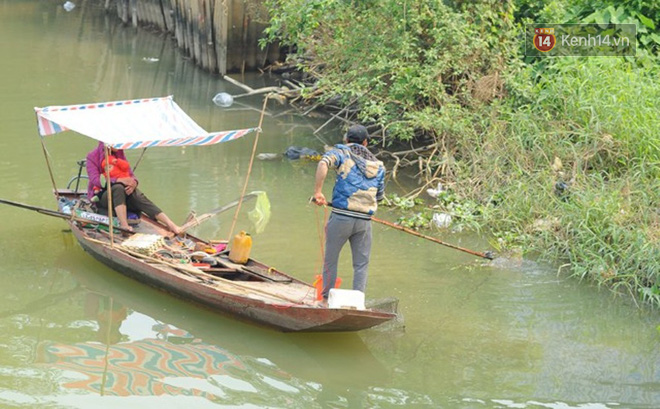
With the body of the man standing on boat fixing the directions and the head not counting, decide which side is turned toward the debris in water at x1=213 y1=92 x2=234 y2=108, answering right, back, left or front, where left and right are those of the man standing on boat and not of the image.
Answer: front

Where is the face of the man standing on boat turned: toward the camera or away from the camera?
away from the camera

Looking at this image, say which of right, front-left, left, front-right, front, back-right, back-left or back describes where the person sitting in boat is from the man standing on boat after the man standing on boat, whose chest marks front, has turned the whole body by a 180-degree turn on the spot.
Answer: back-right

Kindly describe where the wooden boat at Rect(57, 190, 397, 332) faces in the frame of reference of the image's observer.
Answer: facing the viewer and to the right of the viewer

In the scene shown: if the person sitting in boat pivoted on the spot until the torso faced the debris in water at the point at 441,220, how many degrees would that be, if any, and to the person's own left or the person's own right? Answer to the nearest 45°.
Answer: approximately 45° to the person's own left

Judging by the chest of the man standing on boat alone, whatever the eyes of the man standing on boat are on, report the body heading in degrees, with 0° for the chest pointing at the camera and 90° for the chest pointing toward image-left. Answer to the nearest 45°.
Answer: approximately 180°

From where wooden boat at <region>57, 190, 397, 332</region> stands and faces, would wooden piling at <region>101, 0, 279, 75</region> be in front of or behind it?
behind

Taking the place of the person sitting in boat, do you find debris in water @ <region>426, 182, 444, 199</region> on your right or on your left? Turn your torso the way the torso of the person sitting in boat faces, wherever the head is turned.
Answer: on your left

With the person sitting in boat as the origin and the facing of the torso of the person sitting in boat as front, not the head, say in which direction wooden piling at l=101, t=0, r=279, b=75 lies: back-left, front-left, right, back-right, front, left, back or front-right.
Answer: back-left

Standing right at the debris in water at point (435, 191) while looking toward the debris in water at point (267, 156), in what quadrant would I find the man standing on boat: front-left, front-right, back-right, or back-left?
back-left

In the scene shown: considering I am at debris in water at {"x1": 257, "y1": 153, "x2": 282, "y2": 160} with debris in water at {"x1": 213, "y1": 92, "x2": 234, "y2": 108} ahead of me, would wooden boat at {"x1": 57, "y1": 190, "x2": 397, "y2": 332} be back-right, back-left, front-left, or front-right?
back-left
